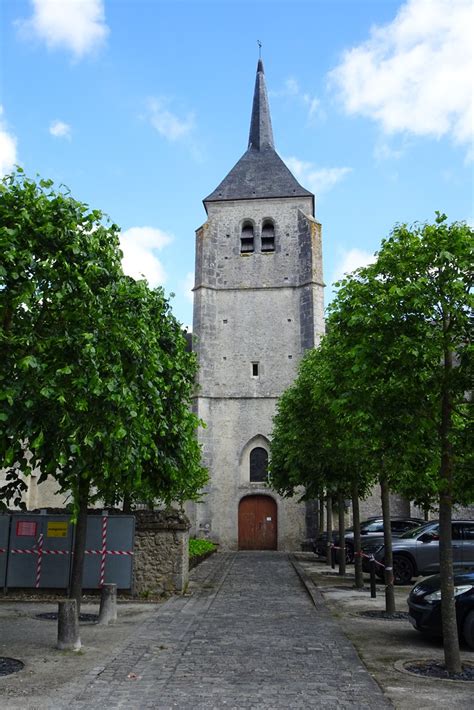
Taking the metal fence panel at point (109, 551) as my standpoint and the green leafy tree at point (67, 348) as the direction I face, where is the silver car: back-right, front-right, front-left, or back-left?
back-left

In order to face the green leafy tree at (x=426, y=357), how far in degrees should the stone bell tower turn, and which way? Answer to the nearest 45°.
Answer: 0° — it already faces it

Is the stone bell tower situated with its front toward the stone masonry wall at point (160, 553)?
yes

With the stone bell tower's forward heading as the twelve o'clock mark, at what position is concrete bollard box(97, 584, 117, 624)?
The concrete bollard is roughly at 12 o'clock from the stone bell tower.

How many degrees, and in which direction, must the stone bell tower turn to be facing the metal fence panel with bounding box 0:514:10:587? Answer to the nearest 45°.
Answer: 0° — it already faces it

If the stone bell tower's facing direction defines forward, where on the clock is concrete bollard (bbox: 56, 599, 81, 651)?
The concrete bollard is roughly at 12 o'clock from the stone bell tower.

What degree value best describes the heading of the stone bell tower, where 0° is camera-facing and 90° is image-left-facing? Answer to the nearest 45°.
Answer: approximately 0°

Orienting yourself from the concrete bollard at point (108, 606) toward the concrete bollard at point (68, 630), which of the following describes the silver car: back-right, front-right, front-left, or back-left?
back-left
